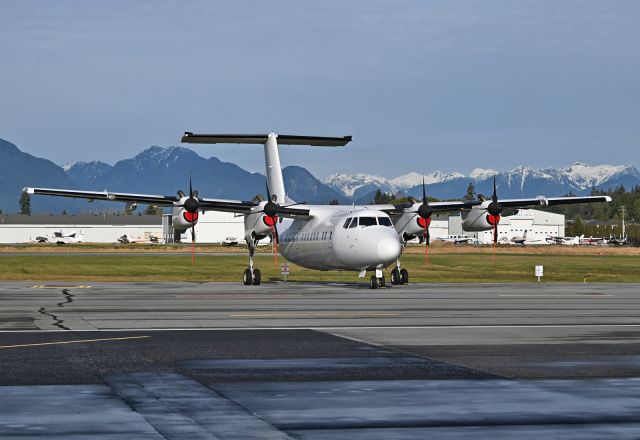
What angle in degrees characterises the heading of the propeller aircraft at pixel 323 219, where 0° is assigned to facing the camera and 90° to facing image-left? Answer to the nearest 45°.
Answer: approximately 0°
